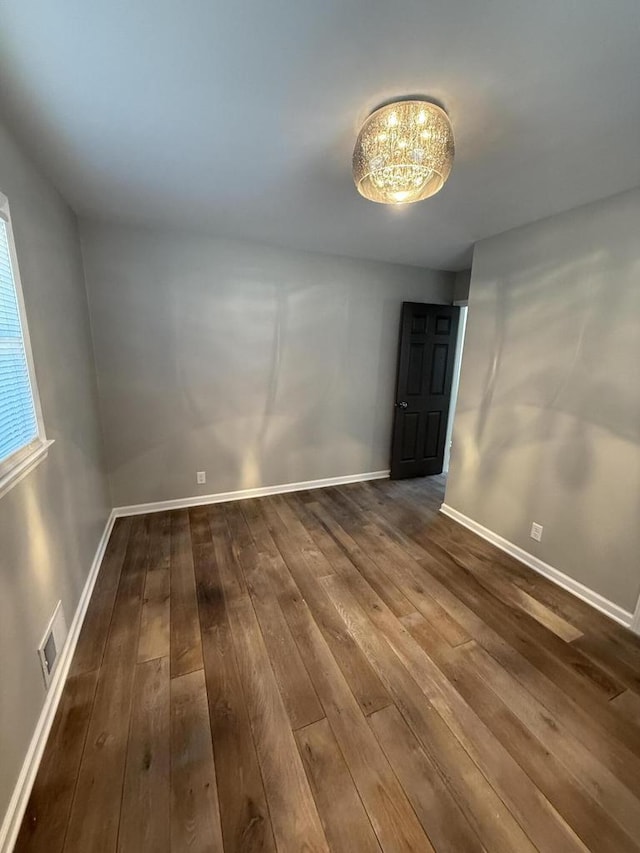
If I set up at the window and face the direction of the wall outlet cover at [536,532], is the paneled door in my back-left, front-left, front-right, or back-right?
front-left

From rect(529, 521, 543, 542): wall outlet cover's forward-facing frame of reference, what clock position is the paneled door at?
The paneled door is roughly at 3 o'clock from the wall outlet cover.

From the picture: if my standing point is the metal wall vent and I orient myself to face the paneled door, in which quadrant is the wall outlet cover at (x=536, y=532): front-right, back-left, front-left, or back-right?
front-right

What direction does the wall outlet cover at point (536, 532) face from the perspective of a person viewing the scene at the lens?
facing the viewer and to the left of the viewer

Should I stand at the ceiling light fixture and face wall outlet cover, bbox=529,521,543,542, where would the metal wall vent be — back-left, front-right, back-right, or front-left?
back-left

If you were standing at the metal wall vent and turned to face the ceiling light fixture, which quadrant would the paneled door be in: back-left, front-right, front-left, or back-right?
front-left

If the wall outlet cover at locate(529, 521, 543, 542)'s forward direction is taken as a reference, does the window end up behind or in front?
in front

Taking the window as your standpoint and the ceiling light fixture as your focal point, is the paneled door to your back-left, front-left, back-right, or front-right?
front-left

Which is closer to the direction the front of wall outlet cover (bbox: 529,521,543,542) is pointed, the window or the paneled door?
the window

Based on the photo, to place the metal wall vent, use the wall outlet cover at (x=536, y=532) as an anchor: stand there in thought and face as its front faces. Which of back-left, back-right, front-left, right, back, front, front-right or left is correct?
front
